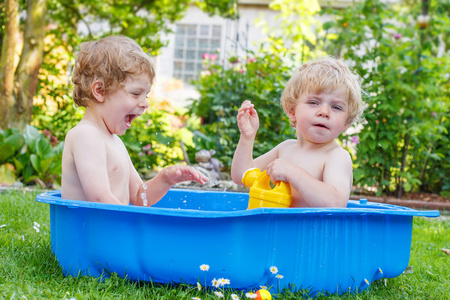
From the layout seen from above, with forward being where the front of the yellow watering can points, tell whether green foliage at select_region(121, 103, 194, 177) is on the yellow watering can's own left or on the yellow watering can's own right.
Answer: on the yellow watering can's own right

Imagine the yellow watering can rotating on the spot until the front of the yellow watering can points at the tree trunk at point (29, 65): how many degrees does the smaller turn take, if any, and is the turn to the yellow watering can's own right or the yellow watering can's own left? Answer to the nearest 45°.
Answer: approximately 45° to the yellow watering can's own right

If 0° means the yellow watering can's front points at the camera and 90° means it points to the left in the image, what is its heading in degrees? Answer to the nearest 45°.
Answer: approximately 90°

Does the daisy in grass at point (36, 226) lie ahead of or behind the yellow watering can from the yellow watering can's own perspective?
ahead

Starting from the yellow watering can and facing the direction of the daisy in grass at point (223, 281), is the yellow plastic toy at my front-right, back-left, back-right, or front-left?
front-left

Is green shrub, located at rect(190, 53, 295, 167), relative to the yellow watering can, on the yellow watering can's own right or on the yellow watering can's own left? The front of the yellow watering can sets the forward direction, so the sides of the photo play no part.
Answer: on the yellow watering can's own right

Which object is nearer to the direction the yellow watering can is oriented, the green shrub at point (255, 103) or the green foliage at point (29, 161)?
the green foliage

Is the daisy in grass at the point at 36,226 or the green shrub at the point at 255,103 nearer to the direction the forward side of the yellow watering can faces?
the daisy in grass

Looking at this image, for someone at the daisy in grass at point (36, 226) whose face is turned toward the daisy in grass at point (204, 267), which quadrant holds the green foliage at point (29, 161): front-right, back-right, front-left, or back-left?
back-left
